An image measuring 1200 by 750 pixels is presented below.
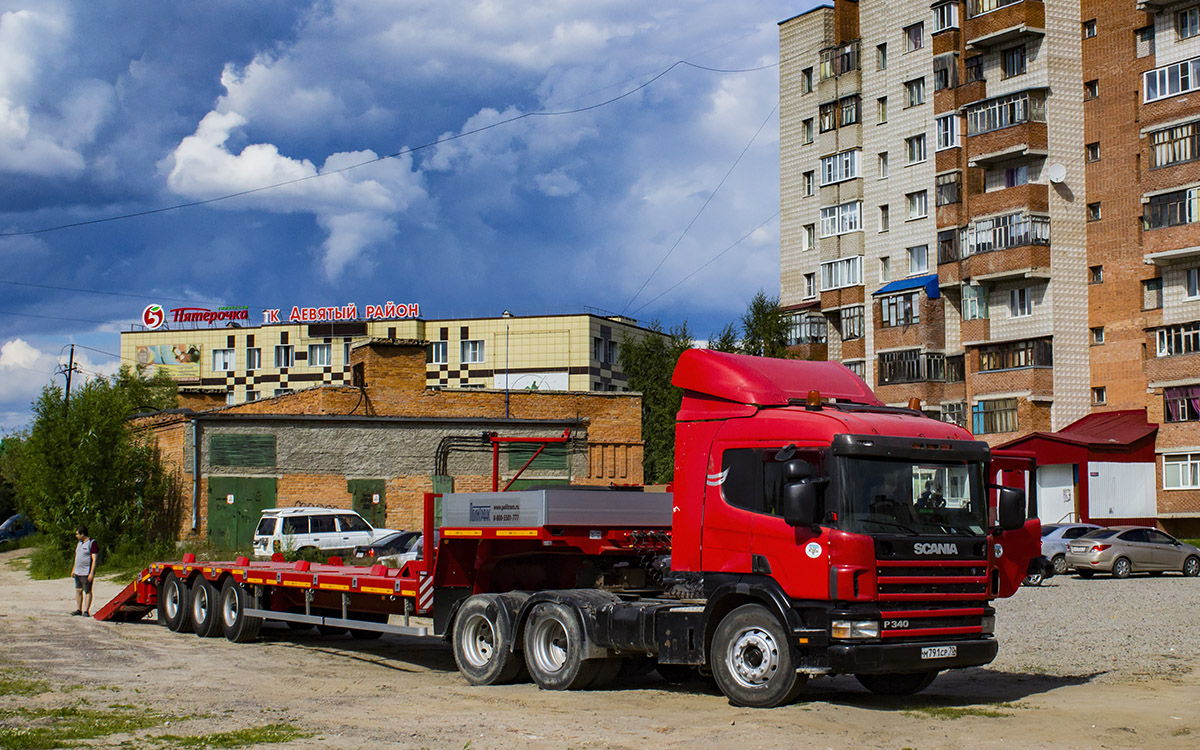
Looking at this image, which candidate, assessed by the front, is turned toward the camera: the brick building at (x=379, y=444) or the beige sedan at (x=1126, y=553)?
the brick building

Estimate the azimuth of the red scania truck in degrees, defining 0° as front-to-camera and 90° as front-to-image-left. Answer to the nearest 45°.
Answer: approximately 315°

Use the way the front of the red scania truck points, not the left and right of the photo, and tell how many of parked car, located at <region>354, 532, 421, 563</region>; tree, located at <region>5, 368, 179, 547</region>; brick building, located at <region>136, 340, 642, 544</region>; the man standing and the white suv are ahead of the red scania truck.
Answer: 0

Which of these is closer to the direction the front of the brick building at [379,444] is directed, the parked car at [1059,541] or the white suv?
the white suv

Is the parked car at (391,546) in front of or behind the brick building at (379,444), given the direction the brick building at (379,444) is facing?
in front

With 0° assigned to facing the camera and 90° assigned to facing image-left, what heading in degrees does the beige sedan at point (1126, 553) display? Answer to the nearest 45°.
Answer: approximately 225°

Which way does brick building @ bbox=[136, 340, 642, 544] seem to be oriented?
toward the camera

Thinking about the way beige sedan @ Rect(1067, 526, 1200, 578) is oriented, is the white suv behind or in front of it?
behind

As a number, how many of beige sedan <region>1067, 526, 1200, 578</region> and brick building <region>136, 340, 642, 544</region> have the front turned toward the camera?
1

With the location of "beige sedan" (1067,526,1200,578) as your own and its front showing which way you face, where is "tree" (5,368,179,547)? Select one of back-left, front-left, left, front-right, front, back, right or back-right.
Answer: back-left

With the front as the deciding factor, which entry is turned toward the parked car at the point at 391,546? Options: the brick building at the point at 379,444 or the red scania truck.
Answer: the brick building

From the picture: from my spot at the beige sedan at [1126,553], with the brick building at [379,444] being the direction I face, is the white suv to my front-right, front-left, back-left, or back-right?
front-left

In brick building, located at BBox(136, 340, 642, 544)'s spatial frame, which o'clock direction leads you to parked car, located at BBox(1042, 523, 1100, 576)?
The parked car is roughly at 10 o'clock from the brick building.

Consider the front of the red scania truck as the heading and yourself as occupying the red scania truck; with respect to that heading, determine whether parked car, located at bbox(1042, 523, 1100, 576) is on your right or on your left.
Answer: on your left

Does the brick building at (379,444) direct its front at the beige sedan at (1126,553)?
no

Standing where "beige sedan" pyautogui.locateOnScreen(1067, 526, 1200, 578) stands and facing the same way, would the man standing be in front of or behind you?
behind

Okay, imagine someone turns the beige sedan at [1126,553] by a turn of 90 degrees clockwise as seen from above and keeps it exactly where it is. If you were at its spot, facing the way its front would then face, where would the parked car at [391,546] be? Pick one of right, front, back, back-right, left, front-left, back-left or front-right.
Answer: right

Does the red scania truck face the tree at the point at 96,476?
no

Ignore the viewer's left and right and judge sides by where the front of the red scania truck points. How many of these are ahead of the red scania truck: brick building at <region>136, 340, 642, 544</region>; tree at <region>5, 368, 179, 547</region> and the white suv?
0
